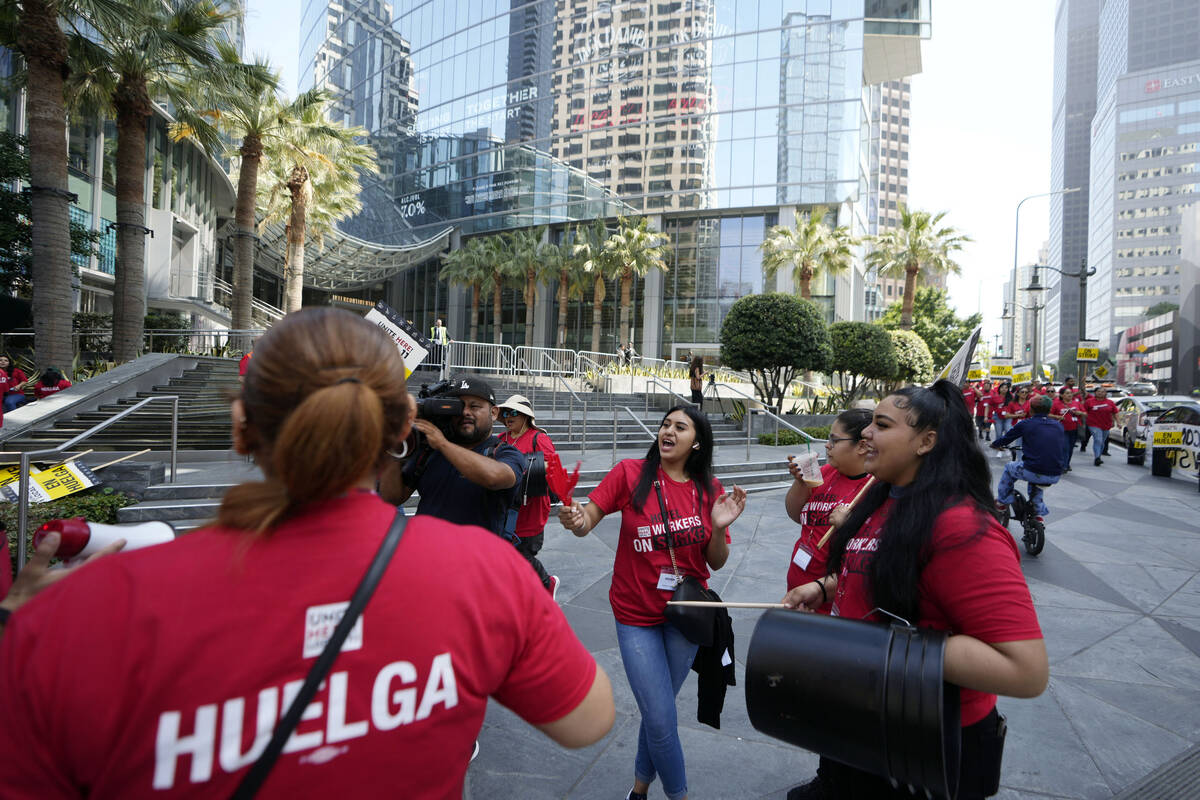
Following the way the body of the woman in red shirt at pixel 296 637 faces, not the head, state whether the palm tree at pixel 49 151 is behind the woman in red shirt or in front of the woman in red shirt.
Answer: in front

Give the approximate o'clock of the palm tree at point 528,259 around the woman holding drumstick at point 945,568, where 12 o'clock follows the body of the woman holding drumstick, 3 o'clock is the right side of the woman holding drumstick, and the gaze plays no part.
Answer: The palm tree is roughly at 2 o'clock from the woman holding drumstick.

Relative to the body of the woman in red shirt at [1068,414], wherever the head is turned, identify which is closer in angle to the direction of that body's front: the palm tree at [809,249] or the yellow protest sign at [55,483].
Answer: the yellow protest sign

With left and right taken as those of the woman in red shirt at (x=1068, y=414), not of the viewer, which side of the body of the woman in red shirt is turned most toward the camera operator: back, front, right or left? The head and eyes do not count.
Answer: front

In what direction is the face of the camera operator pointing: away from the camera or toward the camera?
toward the camera

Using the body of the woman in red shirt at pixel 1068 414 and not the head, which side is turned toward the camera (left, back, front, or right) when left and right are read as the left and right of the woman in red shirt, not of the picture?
front

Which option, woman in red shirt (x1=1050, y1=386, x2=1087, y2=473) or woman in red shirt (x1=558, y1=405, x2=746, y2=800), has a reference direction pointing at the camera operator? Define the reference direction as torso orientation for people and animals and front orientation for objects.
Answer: woman in red shirt (x1=1050, y1=386, x2=1087, y2=473)

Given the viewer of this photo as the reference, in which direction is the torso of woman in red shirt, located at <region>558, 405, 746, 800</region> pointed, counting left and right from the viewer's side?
facing the viewer

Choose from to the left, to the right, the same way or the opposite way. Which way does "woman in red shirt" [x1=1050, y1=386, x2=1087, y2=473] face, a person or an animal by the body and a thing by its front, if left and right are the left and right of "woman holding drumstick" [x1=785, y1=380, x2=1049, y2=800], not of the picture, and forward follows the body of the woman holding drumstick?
to the left

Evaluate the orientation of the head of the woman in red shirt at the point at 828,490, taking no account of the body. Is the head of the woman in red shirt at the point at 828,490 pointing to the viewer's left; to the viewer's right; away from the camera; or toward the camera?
to the viewer's left

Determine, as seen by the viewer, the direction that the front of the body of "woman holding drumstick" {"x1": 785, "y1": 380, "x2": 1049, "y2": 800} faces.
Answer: to the viewer's left

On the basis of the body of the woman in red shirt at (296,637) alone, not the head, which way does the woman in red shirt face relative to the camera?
away from the camera

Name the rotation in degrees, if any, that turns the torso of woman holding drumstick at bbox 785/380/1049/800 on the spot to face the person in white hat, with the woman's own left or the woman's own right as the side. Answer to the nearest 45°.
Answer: approximately 45° to the woman's own right

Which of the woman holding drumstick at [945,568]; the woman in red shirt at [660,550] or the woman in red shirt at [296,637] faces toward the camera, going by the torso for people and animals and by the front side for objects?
the woman in red shirt at [660,550]

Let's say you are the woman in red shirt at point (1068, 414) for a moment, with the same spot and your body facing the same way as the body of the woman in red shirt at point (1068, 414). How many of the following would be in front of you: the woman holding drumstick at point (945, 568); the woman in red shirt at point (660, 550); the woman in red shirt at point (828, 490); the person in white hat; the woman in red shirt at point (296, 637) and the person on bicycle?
6

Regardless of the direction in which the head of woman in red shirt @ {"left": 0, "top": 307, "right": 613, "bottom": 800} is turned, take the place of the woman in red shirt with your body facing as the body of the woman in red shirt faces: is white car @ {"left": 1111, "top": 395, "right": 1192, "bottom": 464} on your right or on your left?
on your right

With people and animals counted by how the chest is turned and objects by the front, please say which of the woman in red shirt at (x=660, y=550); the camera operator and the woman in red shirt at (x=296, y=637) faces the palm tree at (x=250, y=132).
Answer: the woman in red shirt at (x=296, y=637)

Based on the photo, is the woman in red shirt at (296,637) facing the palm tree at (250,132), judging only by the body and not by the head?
yes
